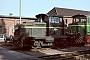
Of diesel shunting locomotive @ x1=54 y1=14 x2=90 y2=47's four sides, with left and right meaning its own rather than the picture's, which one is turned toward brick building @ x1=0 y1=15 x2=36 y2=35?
right

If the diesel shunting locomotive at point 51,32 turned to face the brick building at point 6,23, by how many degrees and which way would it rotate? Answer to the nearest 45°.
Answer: approximately 90° to its right

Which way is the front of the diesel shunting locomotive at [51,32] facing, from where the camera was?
facing the viewer and to the left of the viewer
